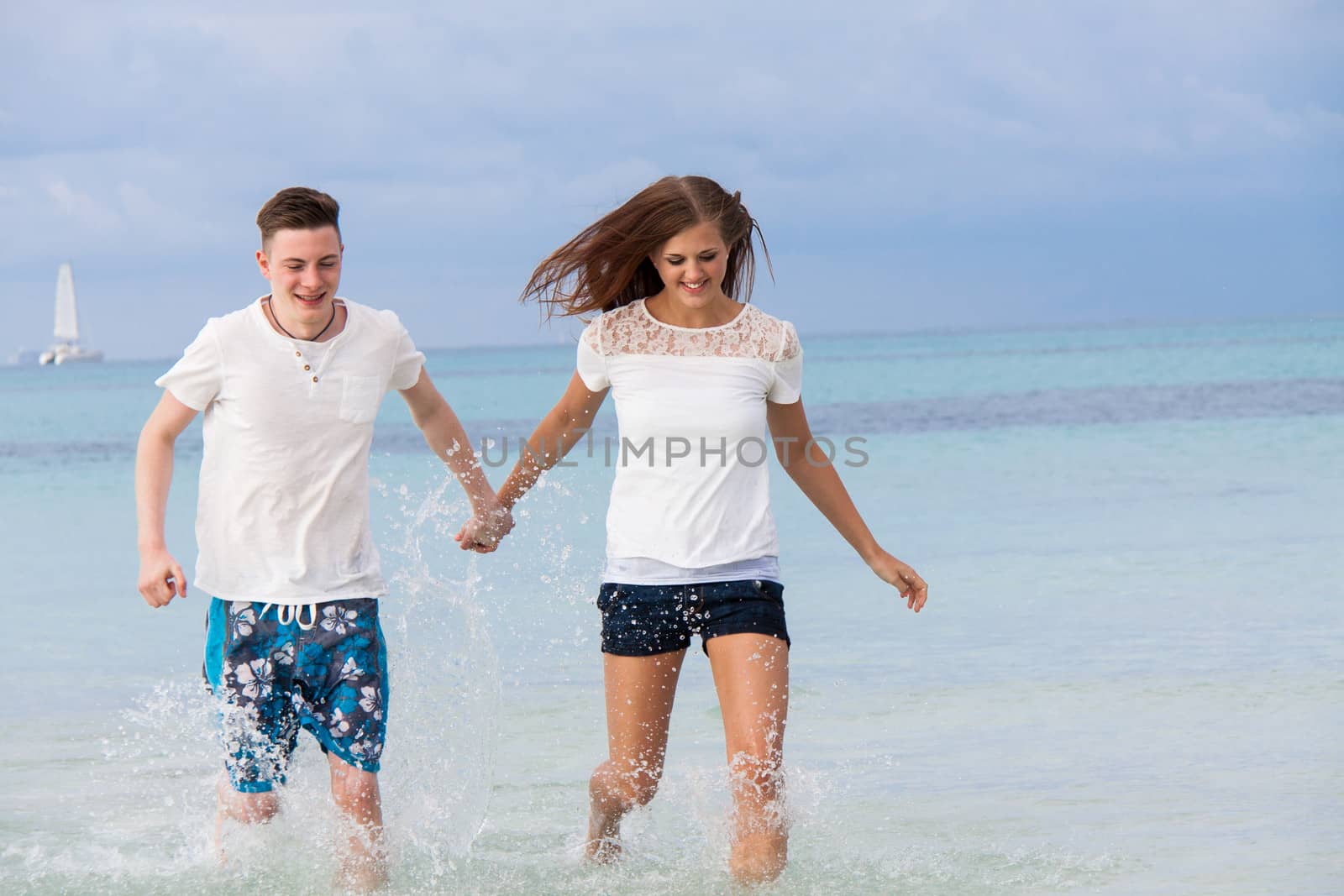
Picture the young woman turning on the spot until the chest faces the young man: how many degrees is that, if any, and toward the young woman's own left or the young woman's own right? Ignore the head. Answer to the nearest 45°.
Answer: approximately 90° to the young woman's own right

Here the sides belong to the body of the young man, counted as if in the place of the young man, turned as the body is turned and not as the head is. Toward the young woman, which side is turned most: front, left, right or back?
left

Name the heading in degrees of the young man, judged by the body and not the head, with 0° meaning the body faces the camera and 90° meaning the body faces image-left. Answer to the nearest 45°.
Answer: approximately 0°

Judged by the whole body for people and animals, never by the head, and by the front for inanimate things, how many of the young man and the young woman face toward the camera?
2

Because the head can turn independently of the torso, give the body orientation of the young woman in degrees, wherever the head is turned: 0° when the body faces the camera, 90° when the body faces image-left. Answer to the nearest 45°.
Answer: approximately 0°
